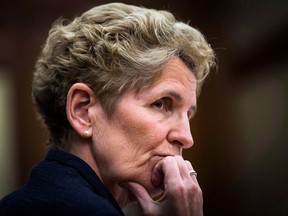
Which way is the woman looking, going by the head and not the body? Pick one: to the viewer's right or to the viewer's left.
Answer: to the viewer's right

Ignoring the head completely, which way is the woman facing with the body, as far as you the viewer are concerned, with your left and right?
facing to the right of the viewer
